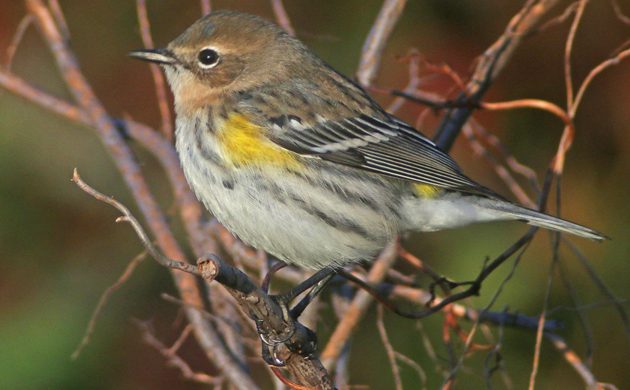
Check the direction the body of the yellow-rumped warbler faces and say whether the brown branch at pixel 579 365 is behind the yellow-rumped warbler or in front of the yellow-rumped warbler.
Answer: behind

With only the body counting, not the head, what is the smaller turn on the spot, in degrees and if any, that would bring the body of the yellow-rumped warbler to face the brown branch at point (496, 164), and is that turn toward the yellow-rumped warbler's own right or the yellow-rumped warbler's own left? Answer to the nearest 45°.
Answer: approximately 180°

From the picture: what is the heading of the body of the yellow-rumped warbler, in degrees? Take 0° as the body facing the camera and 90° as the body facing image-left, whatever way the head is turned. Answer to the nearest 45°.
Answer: approximately 90°

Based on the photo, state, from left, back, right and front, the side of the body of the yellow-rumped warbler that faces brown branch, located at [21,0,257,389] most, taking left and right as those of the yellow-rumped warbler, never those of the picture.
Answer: front
